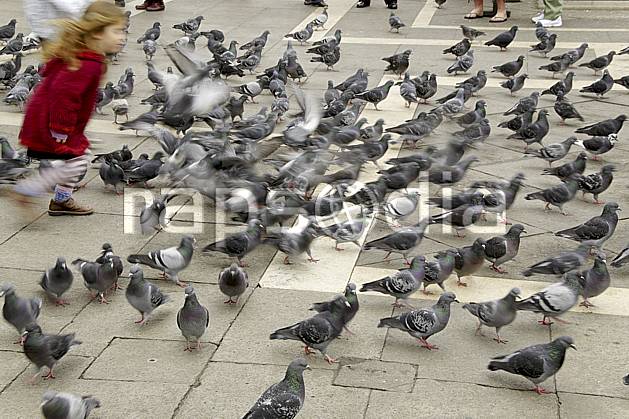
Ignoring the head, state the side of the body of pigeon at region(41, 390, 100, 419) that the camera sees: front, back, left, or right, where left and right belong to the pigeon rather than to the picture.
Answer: left

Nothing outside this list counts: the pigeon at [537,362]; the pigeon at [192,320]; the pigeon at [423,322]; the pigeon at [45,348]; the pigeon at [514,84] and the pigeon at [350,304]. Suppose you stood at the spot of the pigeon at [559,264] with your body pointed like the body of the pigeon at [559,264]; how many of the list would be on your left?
1

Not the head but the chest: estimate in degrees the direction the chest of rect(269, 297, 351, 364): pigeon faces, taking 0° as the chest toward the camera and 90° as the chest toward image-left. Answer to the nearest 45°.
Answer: approximately 270°

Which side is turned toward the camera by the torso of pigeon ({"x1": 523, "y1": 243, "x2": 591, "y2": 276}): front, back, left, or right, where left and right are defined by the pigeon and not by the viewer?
right
